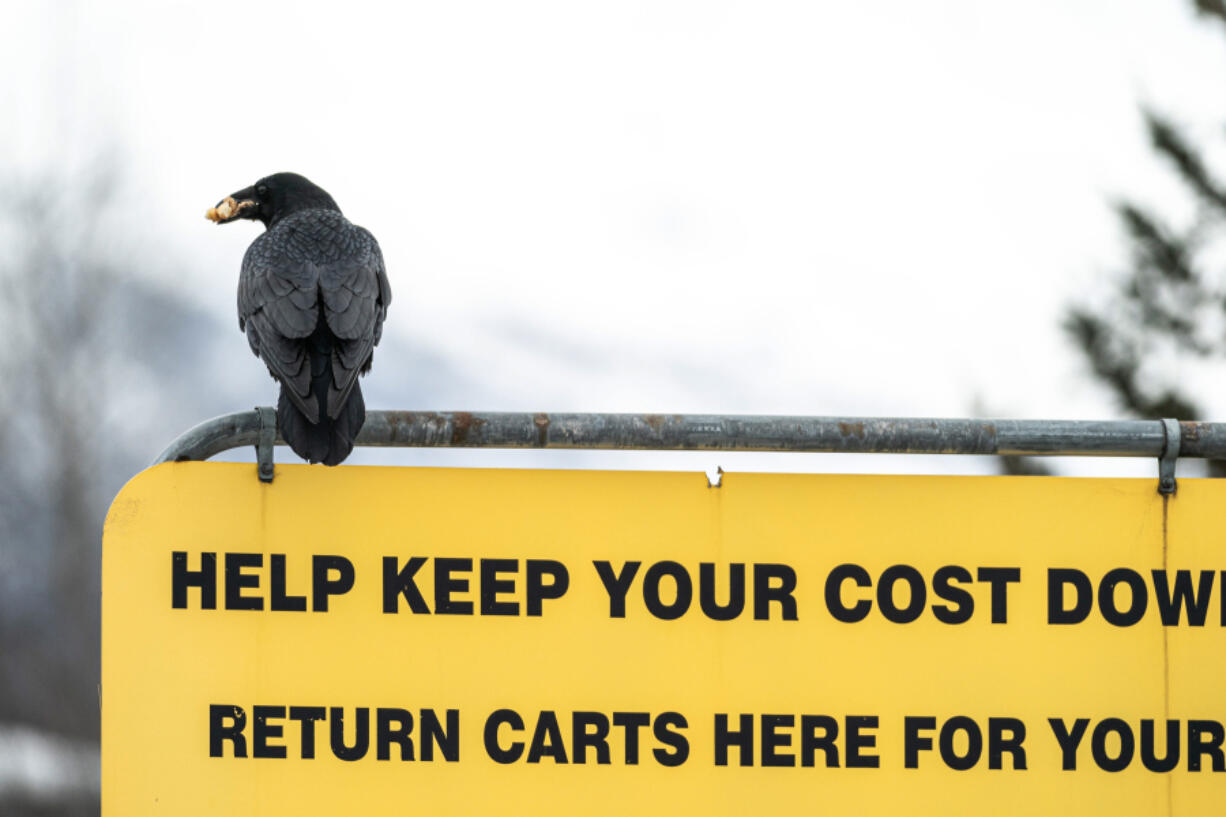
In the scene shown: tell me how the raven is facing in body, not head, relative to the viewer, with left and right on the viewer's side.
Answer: facing away from the viewer

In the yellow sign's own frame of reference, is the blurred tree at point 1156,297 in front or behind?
behind

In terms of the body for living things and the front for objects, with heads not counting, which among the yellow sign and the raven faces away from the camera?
the raven

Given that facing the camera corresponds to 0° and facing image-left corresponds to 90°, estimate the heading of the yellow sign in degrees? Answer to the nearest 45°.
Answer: approximately 0°

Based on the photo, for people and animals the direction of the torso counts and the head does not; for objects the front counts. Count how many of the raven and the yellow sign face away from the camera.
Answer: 1

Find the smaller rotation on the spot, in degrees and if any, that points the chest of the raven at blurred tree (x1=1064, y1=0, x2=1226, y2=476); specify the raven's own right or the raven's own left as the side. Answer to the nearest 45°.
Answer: approximately 45° to the raven's own right

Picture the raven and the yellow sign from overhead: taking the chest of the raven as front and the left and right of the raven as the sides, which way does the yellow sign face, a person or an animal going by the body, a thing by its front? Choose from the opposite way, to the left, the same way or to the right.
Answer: the opposite way
